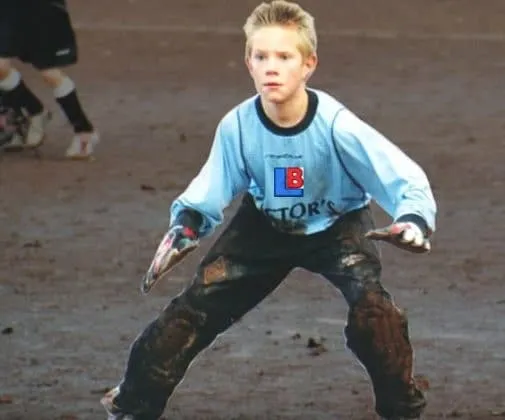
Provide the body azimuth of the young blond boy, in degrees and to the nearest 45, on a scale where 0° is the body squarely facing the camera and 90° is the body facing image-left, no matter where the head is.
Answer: approximately 0°
